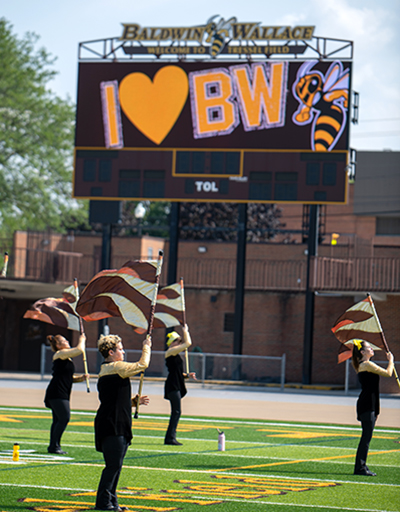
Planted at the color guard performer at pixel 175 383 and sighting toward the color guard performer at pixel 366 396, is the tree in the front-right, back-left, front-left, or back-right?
back-left

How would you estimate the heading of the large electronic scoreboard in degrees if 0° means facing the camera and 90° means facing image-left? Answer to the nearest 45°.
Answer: approximately 0°

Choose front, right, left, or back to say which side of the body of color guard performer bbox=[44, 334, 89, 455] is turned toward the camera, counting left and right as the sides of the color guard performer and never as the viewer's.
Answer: right
